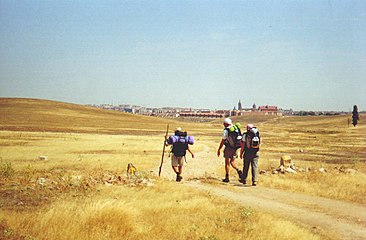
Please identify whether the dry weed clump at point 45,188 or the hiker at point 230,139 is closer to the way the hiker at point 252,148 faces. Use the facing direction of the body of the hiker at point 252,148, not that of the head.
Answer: the hiker

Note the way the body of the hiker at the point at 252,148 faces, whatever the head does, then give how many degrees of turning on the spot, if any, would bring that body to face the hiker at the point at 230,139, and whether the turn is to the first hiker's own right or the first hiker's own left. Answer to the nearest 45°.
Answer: approximately 45° to the first hiker's own left

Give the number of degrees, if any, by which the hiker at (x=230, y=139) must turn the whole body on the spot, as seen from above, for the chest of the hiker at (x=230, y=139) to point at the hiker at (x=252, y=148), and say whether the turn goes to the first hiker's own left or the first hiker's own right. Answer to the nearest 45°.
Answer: approximately 135° to the first hiker's own right

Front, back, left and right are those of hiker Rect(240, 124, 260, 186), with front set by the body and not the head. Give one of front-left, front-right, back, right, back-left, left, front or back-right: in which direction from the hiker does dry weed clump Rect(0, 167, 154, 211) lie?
left

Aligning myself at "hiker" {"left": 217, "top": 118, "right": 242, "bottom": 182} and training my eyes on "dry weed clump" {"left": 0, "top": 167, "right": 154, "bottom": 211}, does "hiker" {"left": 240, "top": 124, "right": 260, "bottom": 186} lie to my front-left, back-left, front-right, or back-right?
back-left

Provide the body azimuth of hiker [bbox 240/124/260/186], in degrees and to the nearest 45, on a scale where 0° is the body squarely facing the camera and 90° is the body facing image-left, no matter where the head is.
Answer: approximately 135°

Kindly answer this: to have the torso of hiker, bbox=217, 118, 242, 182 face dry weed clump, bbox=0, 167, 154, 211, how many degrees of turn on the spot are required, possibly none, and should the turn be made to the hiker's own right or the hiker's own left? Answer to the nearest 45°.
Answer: approximately 90° to the hiker's own left

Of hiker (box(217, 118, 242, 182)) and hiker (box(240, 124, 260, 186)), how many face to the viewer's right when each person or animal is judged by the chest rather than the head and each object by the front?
0

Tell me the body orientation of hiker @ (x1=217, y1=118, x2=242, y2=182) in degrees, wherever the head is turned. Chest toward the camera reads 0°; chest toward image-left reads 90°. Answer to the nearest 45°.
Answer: approximately 135°
